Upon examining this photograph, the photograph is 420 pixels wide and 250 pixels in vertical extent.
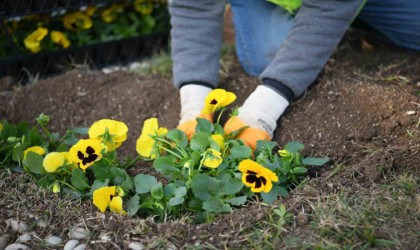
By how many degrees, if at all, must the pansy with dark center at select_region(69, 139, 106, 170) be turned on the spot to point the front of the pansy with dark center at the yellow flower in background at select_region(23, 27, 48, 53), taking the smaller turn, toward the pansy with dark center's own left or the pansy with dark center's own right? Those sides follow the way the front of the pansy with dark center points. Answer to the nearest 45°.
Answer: approximately 180°

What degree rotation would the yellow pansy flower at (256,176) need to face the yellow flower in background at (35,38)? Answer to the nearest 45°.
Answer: approximately 135° to its right

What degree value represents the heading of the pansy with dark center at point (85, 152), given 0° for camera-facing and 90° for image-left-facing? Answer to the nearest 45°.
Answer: approximately 0°

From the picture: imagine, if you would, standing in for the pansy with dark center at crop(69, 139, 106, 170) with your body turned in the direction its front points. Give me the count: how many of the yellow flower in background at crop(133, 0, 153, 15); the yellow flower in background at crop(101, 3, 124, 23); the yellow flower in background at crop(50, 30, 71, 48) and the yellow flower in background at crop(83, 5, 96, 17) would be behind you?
4
